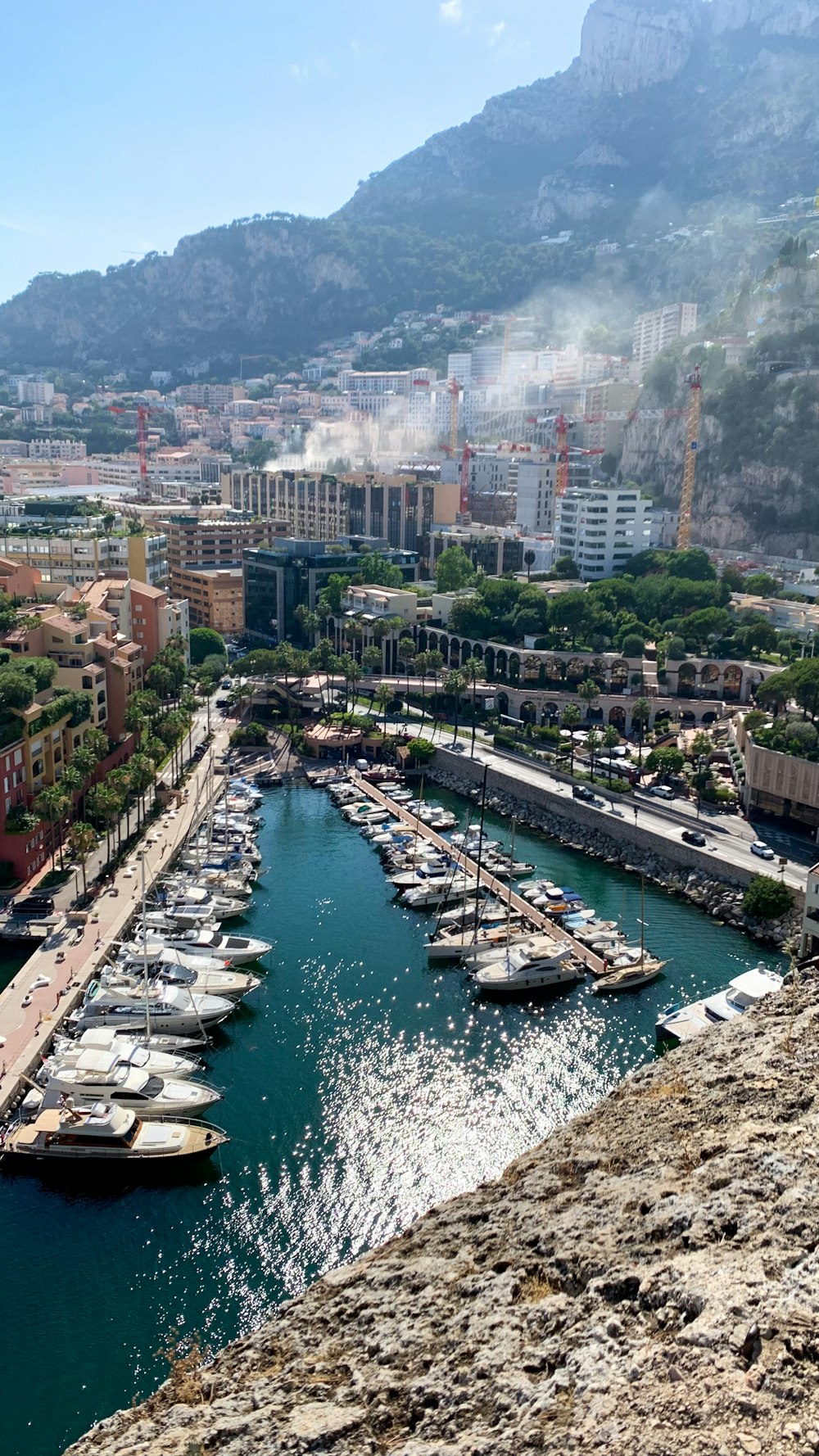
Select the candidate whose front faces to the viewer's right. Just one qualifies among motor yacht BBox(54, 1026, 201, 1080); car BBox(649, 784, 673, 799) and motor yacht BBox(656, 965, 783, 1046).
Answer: motor yacht BBox(54, 1026, 201, 1080)

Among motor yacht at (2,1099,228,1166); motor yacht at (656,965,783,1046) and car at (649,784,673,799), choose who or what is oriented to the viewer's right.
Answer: motor yacht at (2,1099,228,1166)

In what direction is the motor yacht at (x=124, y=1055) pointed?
to the viewer's right

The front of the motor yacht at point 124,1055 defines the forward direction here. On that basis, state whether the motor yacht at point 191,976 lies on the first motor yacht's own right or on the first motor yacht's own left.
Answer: on the first motor yacht's own left

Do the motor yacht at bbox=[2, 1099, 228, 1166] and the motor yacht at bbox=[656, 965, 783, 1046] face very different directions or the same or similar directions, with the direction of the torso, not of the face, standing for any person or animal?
very different directions

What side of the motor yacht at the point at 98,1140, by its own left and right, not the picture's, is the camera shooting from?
right

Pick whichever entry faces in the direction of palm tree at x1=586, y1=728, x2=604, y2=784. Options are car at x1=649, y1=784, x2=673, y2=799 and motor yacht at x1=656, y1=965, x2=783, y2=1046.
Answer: the car

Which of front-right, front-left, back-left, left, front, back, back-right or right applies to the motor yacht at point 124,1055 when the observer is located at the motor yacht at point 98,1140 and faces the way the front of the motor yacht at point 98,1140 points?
left

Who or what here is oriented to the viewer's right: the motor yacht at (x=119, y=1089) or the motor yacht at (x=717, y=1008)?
the motor yacht at (x=119, y=1089)

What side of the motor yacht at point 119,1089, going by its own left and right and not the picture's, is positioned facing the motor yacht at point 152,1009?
left

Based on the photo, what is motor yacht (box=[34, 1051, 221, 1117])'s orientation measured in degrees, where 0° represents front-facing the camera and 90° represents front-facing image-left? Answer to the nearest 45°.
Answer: approximately 270°

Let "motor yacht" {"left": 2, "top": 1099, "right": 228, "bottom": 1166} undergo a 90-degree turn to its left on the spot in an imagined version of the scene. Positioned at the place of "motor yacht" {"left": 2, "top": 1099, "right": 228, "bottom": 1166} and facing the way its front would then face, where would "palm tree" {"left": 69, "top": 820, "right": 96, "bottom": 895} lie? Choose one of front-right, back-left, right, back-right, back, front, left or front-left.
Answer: front

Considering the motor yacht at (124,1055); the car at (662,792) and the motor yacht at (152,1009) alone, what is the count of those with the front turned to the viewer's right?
2

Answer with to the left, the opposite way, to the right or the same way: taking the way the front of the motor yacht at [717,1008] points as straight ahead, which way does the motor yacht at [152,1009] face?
the opposite way
